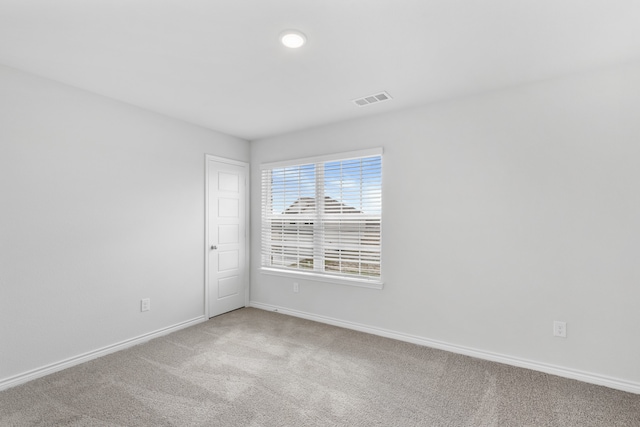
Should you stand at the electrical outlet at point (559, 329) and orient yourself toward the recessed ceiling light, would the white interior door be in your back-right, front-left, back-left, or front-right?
front-right

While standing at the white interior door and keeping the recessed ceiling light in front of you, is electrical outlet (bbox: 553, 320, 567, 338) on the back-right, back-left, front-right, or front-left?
front-left

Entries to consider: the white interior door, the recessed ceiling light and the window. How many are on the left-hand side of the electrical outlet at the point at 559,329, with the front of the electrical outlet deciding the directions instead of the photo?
0

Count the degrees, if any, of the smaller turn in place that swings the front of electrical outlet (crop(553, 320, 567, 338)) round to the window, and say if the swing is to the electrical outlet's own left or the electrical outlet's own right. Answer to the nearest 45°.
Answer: approximately 90° to the electrical outlet's own right

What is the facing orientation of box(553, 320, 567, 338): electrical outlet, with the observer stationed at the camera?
facing the viewer

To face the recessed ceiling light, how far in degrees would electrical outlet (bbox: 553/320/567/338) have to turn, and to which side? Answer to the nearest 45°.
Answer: approximately 45° to its right

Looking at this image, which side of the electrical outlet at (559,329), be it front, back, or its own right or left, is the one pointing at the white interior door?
right
